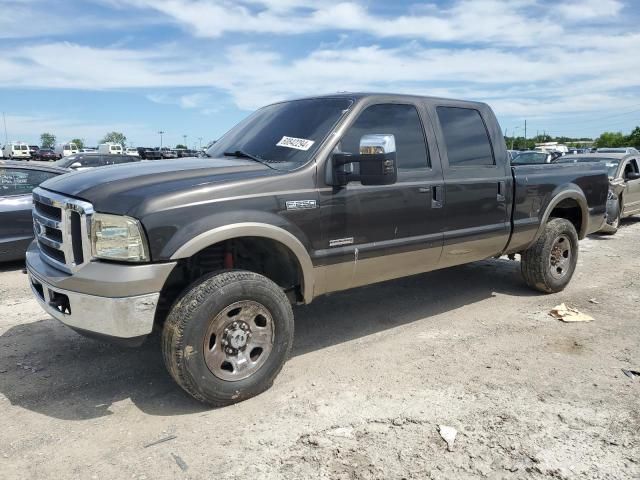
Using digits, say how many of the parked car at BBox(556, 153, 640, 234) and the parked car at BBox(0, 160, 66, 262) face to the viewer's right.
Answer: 0

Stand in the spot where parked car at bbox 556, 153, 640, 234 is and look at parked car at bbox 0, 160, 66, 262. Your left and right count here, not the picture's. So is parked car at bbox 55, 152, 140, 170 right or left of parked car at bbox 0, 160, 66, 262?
right

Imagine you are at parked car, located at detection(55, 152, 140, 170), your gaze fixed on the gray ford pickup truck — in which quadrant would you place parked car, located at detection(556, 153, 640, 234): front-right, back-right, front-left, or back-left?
front-left

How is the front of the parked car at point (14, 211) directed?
to the viewer's left

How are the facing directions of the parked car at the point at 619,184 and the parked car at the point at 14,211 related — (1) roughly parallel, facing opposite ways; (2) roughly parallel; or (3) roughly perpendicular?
roughly parallel

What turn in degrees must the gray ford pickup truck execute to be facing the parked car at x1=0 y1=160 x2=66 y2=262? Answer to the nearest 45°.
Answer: approximately 90° to its right

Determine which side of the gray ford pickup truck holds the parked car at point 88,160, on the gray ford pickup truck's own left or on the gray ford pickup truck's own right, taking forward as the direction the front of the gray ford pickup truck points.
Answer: on the gray ford pickup truck's own right

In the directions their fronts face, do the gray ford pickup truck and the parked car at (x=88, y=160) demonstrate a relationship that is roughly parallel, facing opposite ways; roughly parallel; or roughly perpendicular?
roughly parallel

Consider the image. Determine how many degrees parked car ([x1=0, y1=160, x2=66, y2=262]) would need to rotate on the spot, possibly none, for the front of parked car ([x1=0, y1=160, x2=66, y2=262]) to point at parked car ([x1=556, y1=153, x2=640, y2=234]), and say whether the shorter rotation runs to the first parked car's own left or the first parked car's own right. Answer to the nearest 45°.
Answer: approximately 180°

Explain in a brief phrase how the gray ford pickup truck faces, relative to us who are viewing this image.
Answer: facing the viewer and to the left of the viewer

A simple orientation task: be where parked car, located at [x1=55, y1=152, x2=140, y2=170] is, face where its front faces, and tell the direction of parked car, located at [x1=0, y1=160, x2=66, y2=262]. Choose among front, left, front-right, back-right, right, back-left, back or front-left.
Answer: front-left

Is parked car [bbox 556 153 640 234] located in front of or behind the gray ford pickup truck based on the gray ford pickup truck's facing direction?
behind
